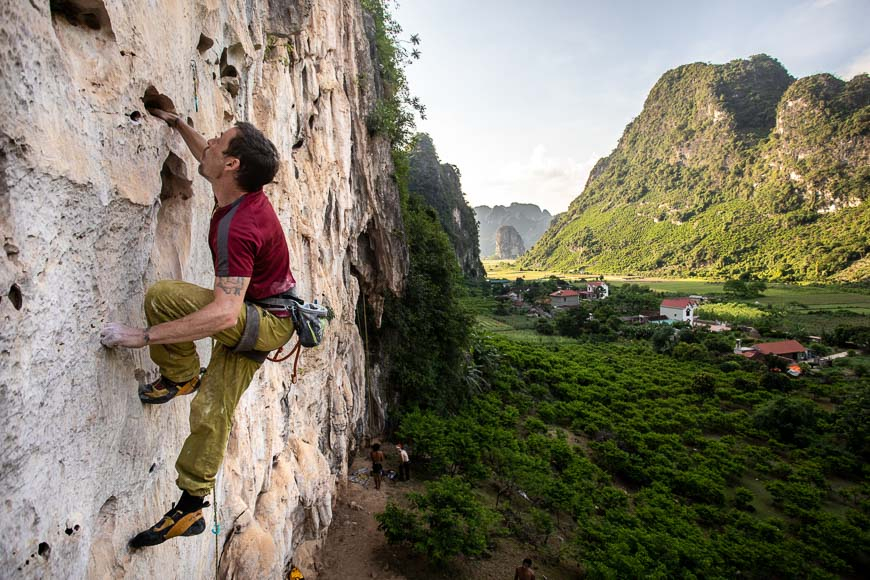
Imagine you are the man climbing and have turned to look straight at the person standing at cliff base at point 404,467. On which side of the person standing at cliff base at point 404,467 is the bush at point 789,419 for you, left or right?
right

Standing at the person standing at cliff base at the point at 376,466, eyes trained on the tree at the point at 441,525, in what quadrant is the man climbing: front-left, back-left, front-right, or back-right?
front-right

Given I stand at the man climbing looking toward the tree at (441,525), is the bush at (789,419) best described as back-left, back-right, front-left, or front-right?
front-right

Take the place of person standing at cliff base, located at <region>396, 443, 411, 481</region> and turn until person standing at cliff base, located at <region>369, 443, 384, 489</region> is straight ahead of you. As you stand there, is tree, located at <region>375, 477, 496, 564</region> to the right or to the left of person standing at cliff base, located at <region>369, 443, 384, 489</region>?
left

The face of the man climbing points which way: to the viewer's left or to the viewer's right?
to the viewer's left

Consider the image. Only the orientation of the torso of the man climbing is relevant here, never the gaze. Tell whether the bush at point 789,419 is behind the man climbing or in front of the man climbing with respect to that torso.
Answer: behind

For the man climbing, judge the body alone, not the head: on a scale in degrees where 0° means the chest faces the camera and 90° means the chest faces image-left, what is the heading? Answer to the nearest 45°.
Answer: approximately 90°

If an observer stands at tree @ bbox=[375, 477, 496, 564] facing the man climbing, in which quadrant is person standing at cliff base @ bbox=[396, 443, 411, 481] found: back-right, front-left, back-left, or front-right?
back-right
